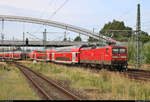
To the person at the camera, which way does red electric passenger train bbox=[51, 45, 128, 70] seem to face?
facing the viewer and to the right of the viewer

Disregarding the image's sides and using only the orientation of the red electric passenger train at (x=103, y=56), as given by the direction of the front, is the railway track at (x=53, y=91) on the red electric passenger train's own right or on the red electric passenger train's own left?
on the red electric passenger train's own right
